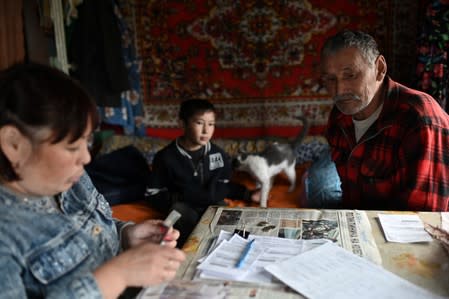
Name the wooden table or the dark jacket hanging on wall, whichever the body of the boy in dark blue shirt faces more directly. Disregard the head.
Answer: the wooden table

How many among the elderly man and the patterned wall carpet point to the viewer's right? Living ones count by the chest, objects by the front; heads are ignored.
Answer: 0

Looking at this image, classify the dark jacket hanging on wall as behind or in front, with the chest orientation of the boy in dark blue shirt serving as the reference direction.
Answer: behind

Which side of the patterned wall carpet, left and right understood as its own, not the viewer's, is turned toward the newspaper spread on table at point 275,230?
front

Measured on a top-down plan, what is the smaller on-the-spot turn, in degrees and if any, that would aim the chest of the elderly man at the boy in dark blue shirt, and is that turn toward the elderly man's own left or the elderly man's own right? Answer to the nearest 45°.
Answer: approximately 90° to the elderly man's own right

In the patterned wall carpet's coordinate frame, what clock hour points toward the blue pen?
The blue pen is roughly at 12 o'clock from the patterned wall carpet.

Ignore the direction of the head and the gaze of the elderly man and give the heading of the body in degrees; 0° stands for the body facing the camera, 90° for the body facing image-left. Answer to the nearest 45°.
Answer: approximately 45°

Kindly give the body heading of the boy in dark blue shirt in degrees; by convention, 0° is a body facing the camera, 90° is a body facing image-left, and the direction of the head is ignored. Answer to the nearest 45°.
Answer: approximately 315°

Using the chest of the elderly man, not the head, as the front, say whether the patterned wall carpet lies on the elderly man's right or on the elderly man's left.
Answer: on the elderly man's right

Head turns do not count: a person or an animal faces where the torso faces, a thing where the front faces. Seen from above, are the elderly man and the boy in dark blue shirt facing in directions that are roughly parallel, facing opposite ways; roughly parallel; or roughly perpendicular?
roughly perpendicular

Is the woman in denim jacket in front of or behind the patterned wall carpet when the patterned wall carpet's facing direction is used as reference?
in front
